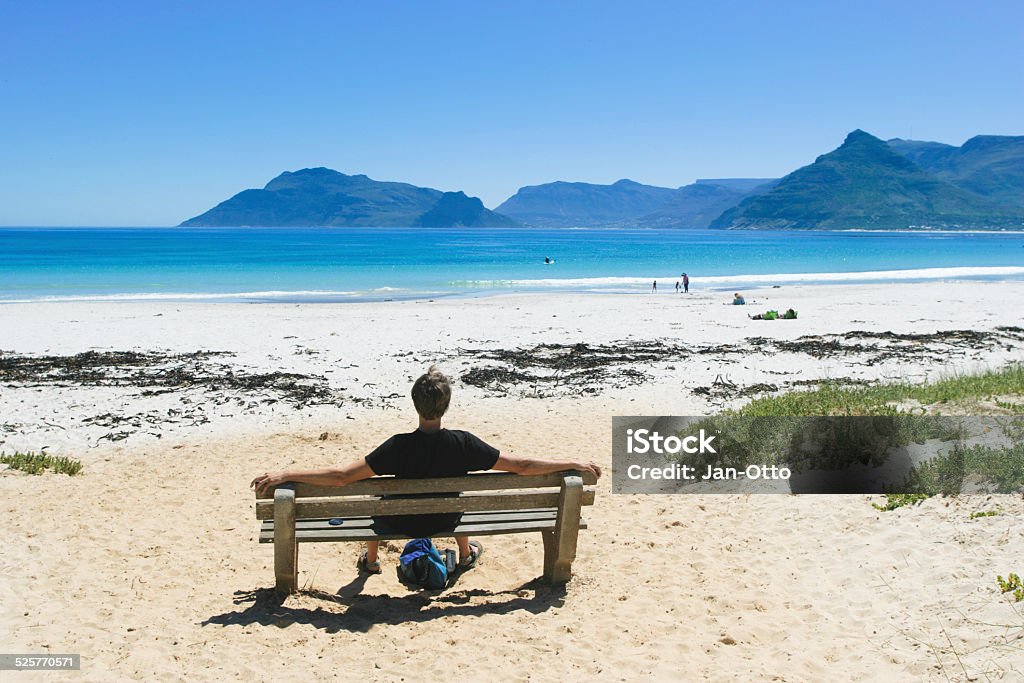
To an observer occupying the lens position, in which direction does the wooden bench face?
facing away from the viewer

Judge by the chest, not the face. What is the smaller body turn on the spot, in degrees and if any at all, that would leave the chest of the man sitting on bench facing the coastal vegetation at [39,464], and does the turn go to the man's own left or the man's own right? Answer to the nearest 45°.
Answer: approximately 45° to the man's own left

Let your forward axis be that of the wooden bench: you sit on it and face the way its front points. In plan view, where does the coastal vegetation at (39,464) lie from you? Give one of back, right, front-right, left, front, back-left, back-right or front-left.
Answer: front-left

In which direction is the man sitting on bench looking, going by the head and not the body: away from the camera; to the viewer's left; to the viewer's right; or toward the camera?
away from the camera

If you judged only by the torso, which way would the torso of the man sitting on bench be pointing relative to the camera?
away from the camera
